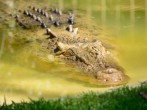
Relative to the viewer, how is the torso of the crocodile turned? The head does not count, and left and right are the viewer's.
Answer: facing the viewer and to the right of the viewer
